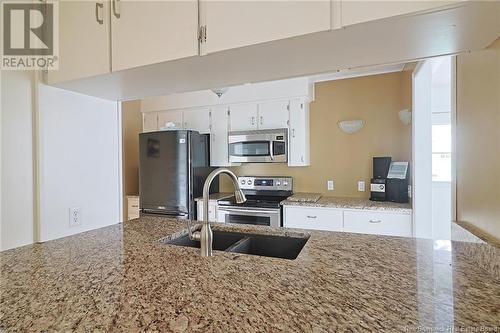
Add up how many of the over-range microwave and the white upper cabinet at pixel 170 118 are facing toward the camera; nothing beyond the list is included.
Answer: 2

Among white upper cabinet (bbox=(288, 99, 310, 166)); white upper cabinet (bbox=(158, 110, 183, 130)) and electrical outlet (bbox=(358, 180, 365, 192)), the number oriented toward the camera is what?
3

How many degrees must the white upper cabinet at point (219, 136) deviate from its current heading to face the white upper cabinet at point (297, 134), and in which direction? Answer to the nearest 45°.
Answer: approximately 45° to its left

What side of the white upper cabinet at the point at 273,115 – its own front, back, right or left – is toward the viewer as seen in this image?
front

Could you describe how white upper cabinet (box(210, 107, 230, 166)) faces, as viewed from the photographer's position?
facing the viewer

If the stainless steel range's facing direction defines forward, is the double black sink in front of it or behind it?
in front

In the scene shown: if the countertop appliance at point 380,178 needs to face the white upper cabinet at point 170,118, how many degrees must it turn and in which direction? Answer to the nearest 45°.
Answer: approximately 45° to its right

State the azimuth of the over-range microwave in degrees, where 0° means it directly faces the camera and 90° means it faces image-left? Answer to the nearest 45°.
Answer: approximately 0°

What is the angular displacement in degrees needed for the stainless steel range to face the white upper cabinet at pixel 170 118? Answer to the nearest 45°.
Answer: approximately 135° to its right

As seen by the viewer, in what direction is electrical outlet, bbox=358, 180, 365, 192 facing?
toward the camera

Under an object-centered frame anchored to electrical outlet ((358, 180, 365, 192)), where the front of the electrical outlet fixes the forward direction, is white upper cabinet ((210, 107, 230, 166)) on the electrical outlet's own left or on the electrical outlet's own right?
on the electrical outlet's own right

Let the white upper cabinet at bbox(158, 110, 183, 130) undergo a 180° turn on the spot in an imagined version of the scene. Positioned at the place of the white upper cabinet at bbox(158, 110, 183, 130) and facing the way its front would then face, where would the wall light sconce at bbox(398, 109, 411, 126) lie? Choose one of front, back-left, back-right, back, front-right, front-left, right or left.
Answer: back-right

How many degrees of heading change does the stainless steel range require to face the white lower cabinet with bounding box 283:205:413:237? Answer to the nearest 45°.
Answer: approximately 45° to its left
